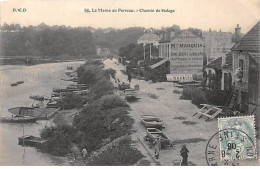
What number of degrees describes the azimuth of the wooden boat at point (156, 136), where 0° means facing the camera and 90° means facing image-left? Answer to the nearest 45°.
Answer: approximately 315°
